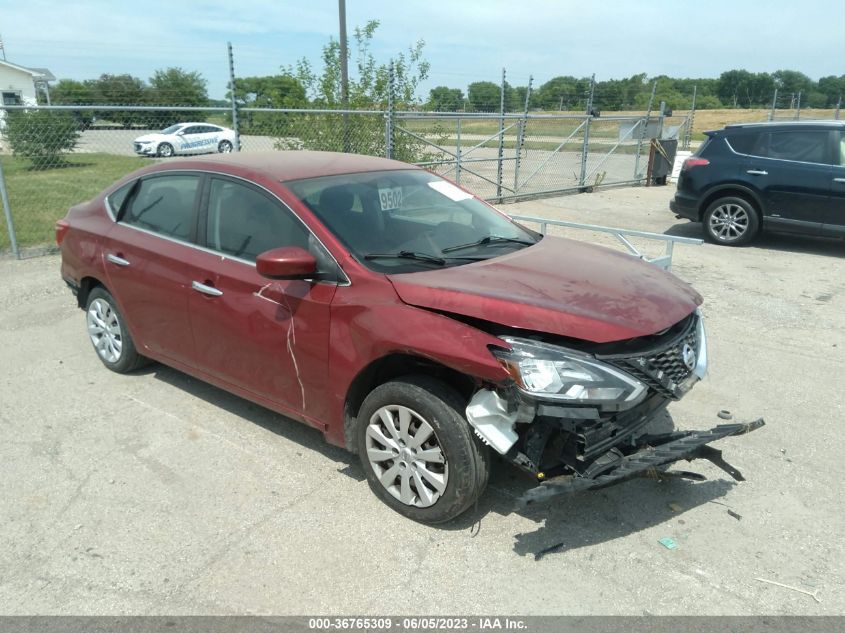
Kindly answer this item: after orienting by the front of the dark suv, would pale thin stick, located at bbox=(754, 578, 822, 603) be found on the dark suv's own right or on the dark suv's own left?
on the dark suv's own right

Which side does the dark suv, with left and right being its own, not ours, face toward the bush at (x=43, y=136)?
back

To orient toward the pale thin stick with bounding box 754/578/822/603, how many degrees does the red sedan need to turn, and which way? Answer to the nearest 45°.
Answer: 0° — it already faces it

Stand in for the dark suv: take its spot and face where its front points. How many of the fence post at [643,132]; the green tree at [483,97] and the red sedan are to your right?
1

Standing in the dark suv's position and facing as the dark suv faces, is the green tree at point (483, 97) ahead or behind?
behind

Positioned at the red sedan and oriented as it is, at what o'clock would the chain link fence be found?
The chain link fence is roughly at 7 o'clock from the red sedan.

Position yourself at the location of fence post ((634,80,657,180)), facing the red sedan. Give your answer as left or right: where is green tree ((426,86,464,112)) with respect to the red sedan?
right

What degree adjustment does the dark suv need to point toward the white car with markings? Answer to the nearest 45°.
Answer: approximately 135° to its left

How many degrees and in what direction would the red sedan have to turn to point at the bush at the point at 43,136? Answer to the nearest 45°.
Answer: approximately 180°

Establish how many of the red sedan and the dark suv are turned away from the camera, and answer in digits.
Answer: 0

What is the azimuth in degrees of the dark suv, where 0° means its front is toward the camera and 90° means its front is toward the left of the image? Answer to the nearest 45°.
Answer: approximately 270°

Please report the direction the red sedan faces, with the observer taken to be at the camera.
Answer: facing the viewer and to the right of the viewer
